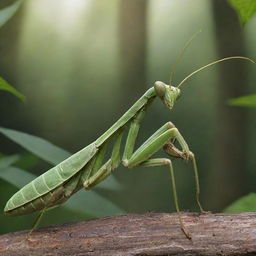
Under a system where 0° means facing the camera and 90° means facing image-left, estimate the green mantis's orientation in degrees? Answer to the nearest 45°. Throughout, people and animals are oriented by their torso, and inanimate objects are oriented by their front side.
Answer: approximately 270°

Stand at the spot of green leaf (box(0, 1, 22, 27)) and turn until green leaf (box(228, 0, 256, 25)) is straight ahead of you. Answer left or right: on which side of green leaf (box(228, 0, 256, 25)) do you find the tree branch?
right

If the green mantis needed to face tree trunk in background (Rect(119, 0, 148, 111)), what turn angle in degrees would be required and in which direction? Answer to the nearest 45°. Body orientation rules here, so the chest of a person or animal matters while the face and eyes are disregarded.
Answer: approximately 90° to its left

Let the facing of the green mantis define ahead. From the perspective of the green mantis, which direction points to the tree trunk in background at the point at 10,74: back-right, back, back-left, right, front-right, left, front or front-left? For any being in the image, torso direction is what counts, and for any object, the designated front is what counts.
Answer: left

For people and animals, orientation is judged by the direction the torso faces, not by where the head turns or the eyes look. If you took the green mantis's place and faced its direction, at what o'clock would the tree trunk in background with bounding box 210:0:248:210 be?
The tree trunk in background is roughly at 10 o'clock from the green mantis.

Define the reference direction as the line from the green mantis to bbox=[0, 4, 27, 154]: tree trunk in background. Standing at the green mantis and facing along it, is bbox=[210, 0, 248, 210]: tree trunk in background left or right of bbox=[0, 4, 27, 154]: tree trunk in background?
right
